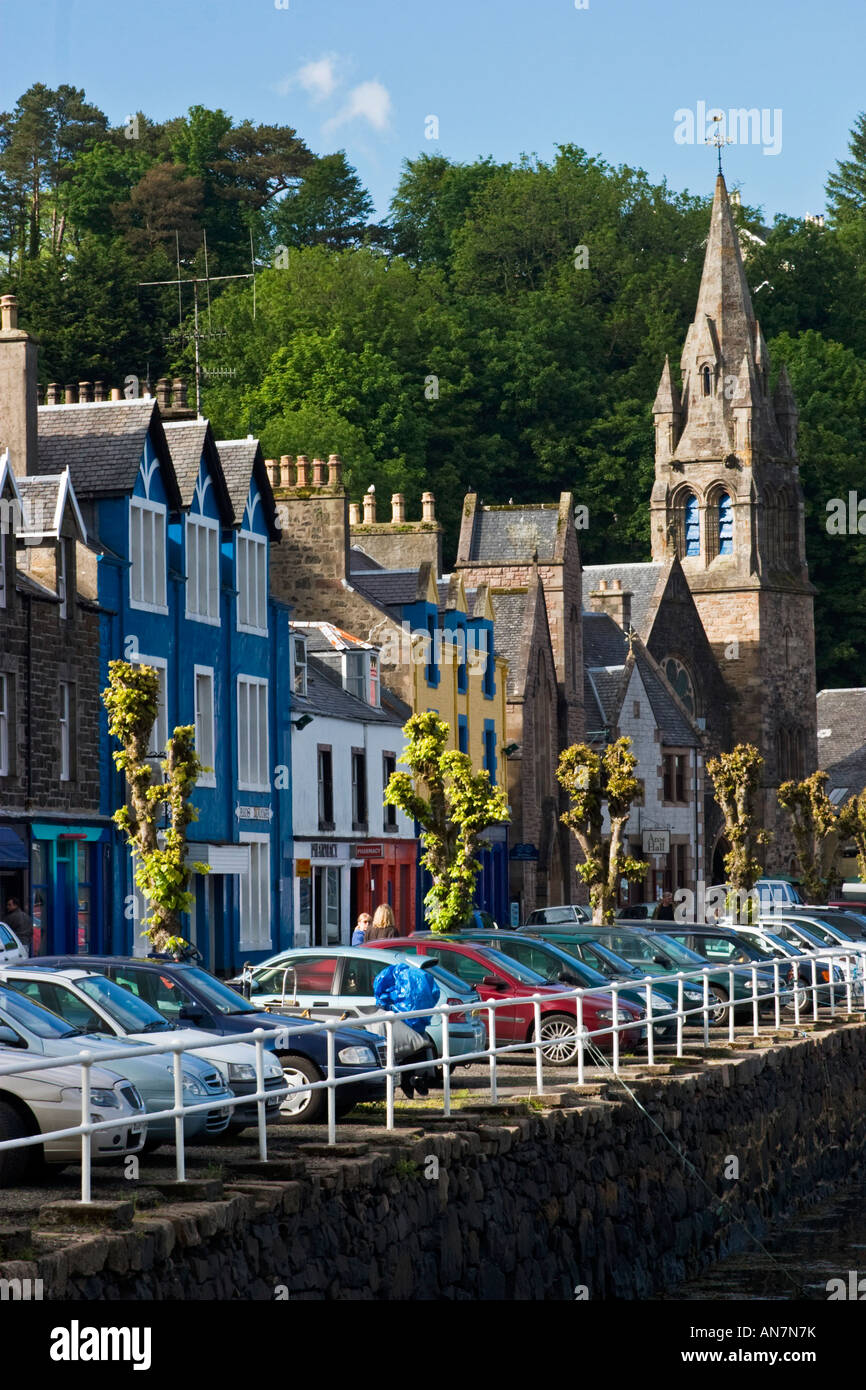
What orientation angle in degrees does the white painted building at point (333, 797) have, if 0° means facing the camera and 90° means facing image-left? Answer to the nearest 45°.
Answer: approximately 315°

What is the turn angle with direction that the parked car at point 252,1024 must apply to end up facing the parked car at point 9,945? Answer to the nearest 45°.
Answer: approximately 180°

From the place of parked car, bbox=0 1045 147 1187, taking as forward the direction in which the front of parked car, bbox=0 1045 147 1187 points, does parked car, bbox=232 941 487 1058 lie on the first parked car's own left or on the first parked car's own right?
on the first parked car's own left
